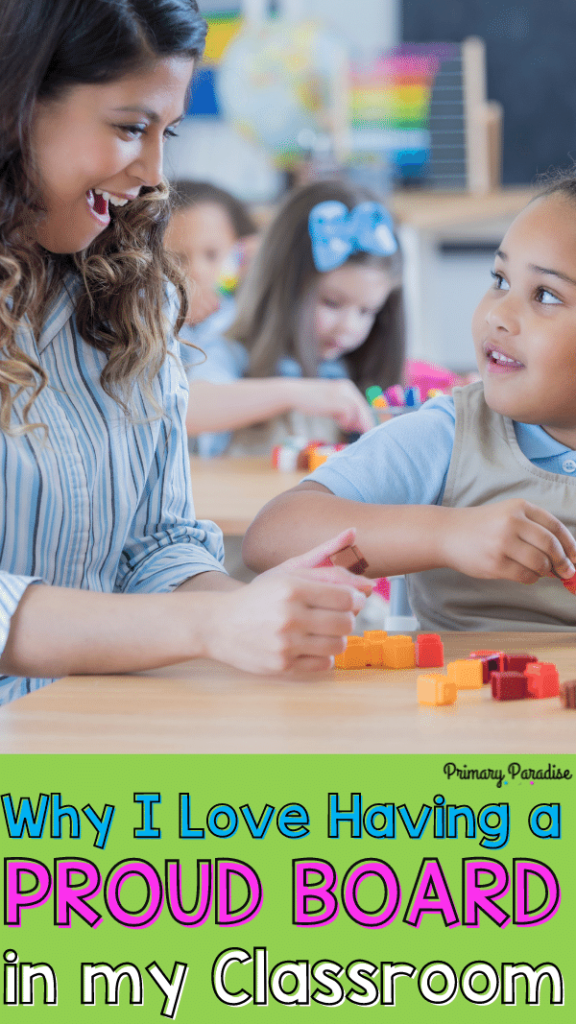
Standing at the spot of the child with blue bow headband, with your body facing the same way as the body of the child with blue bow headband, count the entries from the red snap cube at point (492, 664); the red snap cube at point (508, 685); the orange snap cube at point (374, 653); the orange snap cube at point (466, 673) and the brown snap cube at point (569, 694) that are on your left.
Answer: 0

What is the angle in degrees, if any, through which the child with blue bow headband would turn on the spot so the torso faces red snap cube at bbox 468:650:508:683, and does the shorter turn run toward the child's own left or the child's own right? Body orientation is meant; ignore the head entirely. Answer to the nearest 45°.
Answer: approximately 45° to the child's own right

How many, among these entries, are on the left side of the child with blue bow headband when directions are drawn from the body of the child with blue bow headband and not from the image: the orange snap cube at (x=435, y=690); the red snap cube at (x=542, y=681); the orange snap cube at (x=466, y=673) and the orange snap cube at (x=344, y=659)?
0

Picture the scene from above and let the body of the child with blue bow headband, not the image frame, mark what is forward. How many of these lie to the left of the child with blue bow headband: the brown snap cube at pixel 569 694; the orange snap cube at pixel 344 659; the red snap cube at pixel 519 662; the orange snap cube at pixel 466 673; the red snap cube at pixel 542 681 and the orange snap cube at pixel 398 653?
0

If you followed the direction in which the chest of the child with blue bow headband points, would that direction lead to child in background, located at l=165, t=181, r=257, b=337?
no

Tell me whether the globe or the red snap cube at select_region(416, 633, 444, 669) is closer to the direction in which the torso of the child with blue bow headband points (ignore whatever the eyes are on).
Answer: the red snap cube

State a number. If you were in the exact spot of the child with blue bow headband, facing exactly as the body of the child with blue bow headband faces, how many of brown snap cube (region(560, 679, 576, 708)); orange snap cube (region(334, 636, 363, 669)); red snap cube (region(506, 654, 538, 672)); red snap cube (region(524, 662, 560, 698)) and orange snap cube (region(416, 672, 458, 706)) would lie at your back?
0

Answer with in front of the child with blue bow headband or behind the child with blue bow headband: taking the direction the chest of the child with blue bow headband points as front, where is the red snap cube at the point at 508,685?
in front

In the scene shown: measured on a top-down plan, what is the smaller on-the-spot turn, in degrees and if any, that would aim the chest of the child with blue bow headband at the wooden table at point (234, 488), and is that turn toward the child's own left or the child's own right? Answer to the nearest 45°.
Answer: approximately 45° to the child's own right

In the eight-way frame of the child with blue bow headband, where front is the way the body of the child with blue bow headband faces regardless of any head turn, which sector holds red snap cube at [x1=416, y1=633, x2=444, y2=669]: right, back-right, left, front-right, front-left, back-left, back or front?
front-right

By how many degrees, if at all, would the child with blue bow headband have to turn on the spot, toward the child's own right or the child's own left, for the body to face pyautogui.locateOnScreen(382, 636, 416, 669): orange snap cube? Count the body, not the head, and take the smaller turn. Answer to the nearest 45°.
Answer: approximately 45° to the child's own right

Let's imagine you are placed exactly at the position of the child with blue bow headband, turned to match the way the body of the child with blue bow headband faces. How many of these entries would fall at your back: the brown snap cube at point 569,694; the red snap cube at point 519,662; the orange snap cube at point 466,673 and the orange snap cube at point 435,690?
0

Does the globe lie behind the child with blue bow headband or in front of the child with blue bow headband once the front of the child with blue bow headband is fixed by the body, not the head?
behind

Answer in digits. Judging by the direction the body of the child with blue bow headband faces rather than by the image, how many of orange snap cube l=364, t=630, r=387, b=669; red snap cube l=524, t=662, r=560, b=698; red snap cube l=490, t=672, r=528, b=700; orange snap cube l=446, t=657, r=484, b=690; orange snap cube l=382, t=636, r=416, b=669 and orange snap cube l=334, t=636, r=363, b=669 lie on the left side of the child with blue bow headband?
0

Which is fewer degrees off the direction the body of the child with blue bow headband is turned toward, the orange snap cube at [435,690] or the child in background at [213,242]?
the orange snap cube

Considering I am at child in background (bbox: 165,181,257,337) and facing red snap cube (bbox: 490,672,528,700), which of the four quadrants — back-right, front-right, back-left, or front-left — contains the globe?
back-left
